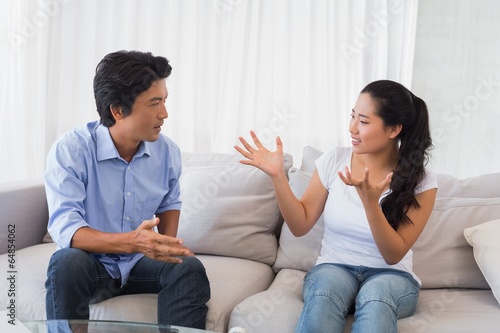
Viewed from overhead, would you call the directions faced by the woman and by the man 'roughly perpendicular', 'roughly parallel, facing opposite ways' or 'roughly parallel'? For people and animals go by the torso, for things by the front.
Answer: roughly perpendicular

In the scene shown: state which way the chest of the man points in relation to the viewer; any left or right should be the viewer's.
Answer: facing the viewer and to the right of the viewer

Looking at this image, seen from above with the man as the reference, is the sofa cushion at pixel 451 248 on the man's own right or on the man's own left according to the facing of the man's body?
on the man's own left

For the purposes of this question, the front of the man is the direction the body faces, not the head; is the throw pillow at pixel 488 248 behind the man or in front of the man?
in front

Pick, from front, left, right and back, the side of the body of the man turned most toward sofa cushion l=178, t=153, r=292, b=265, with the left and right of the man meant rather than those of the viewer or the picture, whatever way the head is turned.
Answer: left

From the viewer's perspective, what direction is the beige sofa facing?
toward the camera

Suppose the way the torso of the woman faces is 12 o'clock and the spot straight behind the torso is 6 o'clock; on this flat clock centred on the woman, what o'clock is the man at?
The man is roughly at 1 o'clock from the woman.

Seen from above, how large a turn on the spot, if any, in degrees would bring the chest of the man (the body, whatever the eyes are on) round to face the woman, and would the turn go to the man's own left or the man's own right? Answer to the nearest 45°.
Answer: approximately 45° to the man's own left

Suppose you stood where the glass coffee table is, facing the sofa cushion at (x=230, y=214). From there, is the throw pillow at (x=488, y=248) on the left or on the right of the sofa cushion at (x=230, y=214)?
right

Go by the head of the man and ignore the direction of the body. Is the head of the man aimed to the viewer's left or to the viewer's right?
to the viewer's right

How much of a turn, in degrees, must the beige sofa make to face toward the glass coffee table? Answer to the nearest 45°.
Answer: approximately 45° to its right

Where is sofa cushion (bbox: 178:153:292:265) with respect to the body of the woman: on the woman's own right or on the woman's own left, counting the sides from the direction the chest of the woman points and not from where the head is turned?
on the woman's own right

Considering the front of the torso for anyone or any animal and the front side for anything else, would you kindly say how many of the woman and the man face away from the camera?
0
